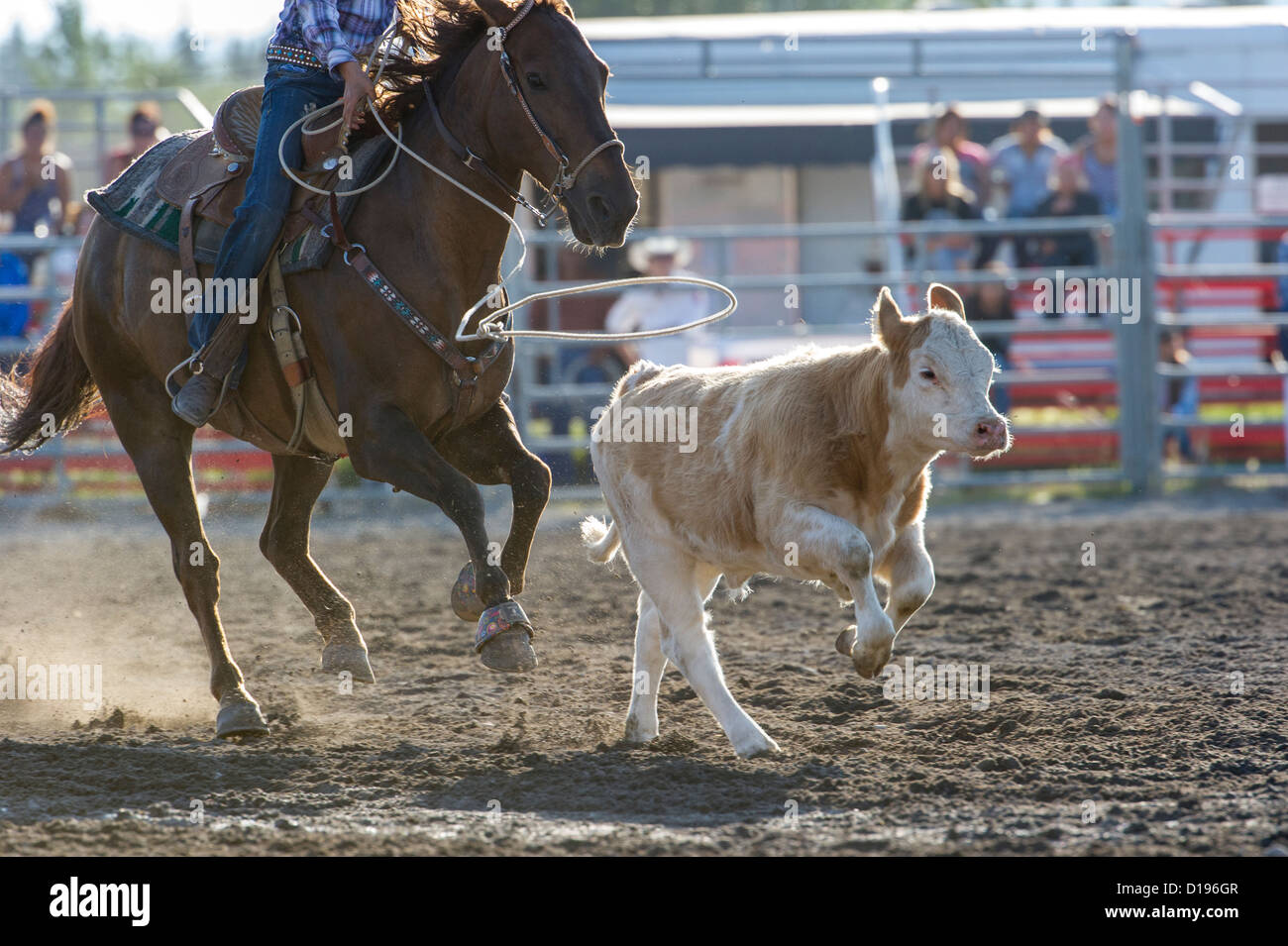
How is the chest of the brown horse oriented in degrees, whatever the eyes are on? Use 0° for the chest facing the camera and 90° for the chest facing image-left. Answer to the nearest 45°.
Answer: approximately 315°

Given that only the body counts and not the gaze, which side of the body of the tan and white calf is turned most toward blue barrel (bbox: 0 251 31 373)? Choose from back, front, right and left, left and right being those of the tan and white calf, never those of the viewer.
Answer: back

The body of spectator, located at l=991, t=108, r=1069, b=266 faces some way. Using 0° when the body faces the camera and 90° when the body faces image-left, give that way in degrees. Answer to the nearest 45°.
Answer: approximately 0°

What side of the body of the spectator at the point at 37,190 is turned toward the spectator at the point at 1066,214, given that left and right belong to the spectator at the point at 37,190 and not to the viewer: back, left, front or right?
left

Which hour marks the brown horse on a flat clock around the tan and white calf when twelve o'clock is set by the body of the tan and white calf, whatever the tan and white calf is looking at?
The brown horse is roughly at 5 o'clock from the tan and white calf.

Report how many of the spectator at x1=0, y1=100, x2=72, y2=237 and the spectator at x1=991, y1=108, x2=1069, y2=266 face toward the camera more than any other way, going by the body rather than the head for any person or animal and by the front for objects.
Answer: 2

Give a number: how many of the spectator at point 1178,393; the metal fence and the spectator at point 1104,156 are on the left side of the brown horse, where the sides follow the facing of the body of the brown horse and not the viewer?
3

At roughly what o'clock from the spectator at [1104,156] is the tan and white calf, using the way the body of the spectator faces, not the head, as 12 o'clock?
The tan and white calf is roughly at 12 o'clock from the spectator.

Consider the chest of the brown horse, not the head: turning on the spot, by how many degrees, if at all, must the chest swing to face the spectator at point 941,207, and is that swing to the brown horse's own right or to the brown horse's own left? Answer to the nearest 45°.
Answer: approximately 90° to the brown horse's own left

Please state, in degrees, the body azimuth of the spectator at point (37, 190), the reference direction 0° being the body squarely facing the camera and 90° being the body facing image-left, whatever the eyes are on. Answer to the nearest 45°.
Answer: approximately 0°
